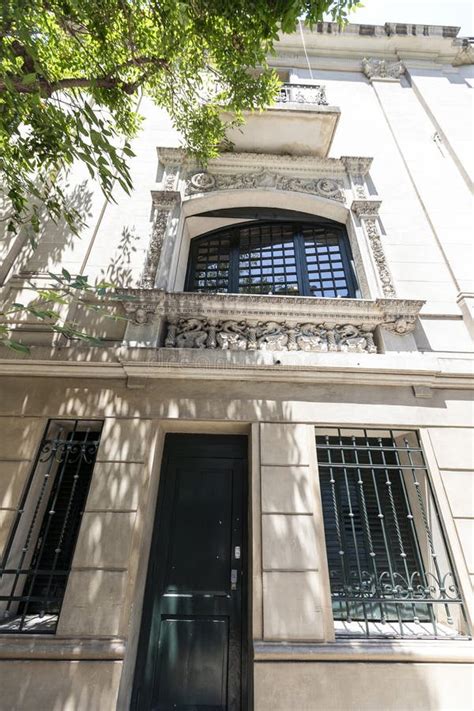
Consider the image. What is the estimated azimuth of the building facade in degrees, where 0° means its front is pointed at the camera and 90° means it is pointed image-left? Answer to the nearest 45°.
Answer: approximately 0°
